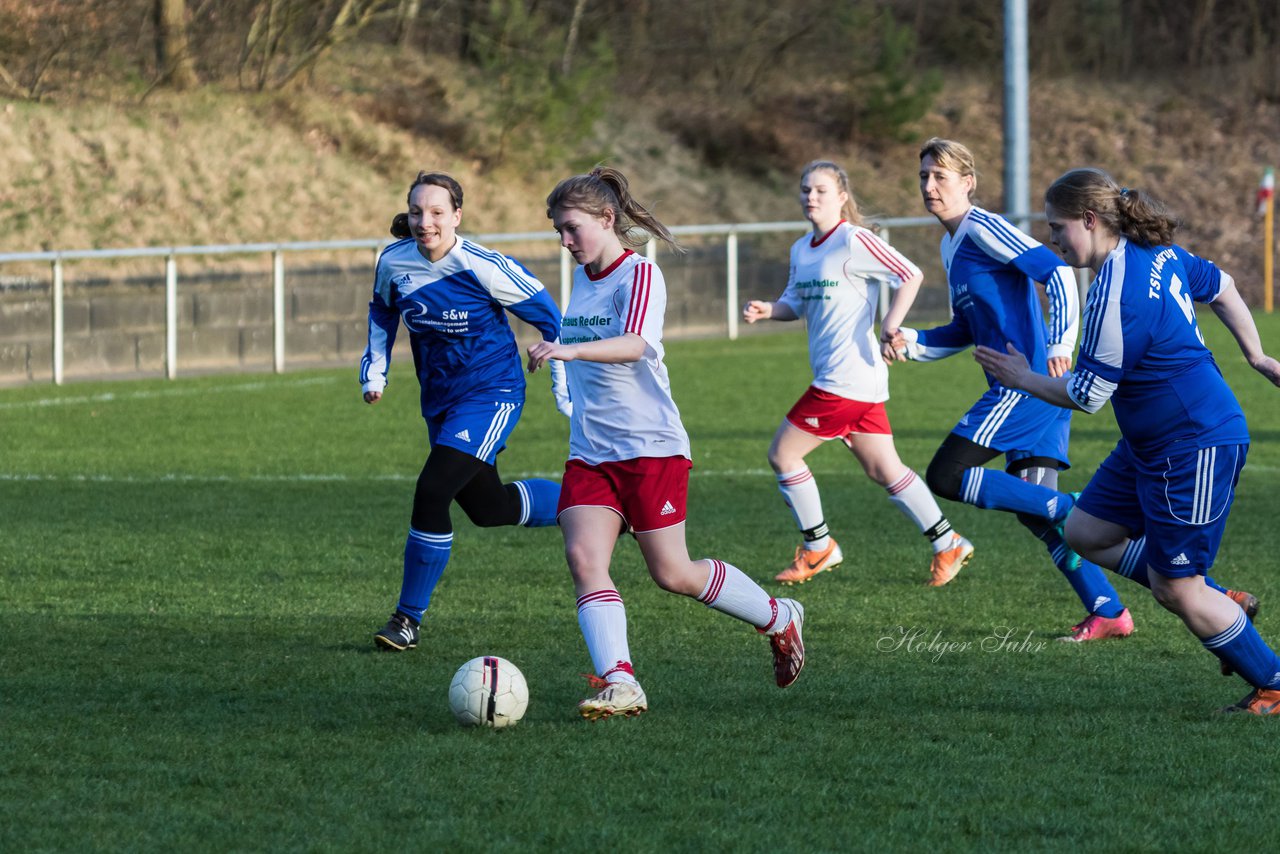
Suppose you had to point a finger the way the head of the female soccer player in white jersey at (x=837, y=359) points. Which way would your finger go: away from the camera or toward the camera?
toward the camera

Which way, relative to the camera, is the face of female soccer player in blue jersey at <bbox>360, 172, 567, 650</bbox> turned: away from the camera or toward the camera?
toward the camera

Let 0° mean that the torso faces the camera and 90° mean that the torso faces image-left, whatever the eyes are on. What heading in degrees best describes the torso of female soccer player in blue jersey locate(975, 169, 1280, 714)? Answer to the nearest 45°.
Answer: approximately 90°

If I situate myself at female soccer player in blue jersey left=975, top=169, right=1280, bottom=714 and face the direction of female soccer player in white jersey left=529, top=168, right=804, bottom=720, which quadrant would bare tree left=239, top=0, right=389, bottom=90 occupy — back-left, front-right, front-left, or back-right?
front-right

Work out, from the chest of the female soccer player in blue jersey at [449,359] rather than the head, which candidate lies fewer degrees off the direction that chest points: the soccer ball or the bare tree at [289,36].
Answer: the soccer ball

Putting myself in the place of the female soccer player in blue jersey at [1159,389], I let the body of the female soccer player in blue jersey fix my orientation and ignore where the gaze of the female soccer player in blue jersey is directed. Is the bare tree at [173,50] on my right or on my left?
on my right

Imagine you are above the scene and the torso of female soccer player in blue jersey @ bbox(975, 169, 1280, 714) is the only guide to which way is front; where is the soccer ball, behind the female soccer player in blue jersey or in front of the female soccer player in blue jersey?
in front

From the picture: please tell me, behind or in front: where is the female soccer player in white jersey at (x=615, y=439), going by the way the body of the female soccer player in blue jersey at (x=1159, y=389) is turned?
in front

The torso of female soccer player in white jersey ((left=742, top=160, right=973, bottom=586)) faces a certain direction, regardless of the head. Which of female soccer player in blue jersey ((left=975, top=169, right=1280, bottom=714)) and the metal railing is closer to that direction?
the female soccer player in blue jersey

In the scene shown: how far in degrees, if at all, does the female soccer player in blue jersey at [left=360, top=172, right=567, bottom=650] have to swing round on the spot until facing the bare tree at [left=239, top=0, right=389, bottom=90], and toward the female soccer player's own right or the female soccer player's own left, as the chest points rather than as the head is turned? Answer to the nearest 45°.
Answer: approximately 135° to the female soccer player's own right

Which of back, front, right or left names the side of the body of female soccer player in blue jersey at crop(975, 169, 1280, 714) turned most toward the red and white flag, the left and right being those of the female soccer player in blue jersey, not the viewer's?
right

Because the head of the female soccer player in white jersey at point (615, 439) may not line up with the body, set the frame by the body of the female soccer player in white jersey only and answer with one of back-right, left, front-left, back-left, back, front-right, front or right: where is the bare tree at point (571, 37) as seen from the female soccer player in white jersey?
back-right

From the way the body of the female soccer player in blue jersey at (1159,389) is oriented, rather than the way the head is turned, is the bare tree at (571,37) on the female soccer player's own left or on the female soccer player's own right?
on the female soccer player's own right

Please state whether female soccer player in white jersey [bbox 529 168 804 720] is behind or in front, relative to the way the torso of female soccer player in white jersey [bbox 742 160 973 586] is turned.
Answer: in front

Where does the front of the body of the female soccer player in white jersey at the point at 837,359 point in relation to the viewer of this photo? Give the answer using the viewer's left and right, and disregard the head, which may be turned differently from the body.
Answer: facing the viewer and to the left of the viewer
